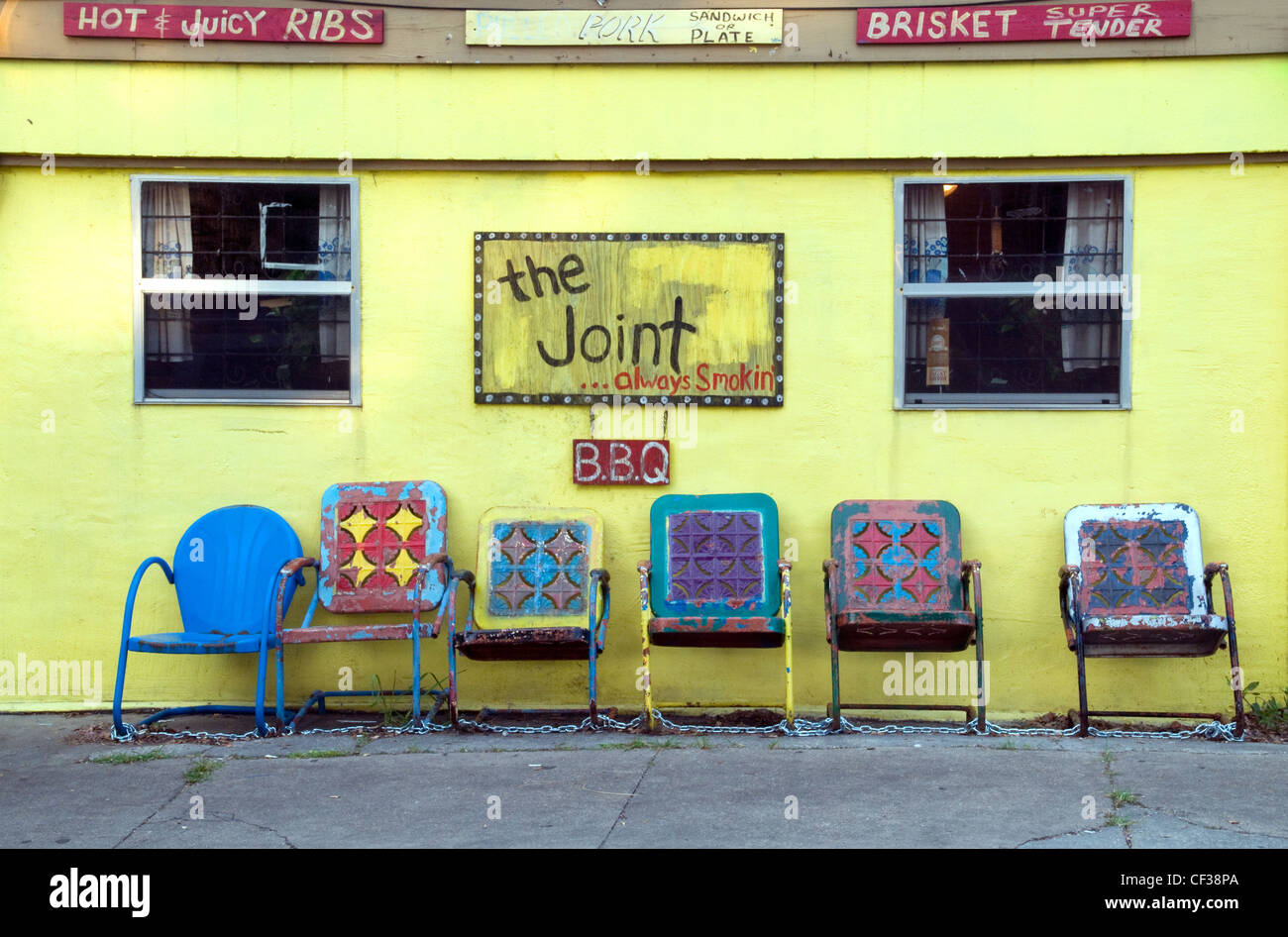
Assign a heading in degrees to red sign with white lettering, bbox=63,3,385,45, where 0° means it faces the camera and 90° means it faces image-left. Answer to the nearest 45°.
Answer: approximately 0°

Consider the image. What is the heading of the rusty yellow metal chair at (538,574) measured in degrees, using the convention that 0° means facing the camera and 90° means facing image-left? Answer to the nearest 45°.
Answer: approximately 0°

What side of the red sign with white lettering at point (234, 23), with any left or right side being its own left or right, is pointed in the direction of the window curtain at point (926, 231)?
left

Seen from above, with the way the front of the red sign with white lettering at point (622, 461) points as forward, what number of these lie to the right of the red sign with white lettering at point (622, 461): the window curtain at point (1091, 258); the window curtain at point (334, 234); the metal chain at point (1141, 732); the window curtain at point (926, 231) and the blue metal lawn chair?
2

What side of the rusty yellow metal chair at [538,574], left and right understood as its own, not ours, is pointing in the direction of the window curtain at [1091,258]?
left
